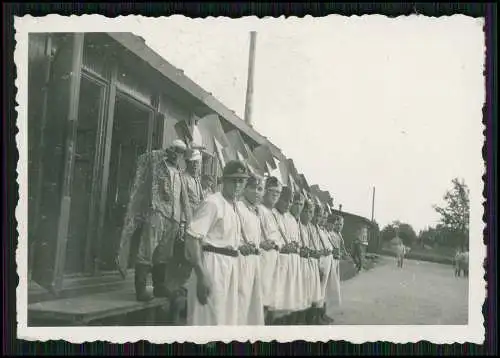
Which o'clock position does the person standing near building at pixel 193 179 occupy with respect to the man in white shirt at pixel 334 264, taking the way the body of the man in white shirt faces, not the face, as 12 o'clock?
The person standing near building is roughly at 3 o'clock from the man in white shirt.

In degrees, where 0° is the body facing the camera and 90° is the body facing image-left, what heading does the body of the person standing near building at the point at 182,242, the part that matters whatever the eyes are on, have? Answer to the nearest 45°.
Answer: approximately 315°

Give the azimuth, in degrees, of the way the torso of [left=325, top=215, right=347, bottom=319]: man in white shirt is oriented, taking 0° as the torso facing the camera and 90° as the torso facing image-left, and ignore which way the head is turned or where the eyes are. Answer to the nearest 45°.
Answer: approximately 315°
